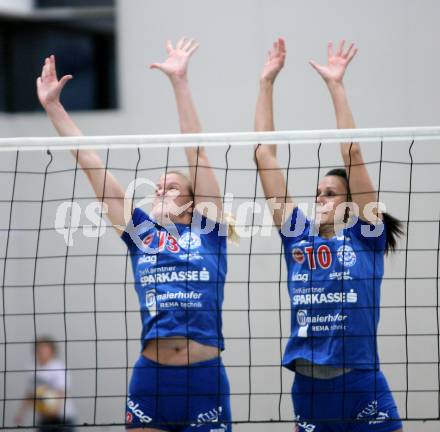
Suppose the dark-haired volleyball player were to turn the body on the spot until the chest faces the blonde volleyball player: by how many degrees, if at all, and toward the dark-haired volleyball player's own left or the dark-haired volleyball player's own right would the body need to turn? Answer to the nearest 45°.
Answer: approximately 45° to the dark-haired volleyball player's own right

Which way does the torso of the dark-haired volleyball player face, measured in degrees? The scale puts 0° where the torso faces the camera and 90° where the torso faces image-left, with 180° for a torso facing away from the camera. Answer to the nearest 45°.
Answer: approximately 45°

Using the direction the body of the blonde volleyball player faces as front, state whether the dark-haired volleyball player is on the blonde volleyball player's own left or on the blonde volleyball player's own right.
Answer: on the blonde volleyball player's own left

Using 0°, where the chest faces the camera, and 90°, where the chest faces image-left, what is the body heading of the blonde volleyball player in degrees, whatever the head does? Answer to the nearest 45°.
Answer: approximately 0°
